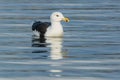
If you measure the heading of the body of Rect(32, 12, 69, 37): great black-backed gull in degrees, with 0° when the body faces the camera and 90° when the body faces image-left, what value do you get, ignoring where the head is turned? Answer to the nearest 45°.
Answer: approximately 315°
